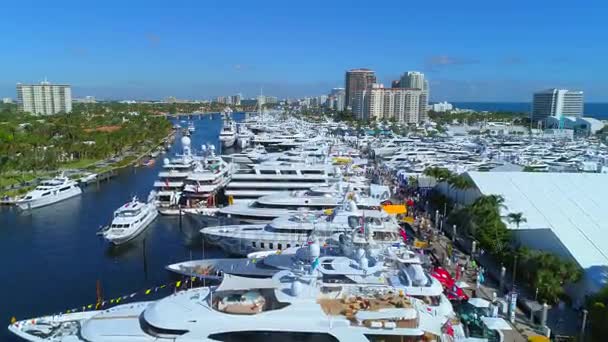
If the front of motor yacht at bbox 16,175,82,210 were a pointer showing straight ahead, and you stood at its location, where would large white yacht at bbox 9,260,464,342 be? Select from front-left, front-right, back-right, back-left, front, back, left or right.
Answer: front-left

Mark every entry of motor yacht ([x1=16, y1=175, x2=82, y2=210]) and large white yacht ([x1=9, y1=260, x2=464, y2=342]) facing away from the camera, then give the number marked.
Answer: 0

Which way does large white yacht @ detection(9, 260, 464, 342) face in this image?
to the viewer's left

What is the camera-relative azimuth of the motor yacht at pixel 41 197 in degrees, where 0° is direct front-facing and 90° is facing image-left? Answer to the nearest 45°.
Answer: approximately 45°

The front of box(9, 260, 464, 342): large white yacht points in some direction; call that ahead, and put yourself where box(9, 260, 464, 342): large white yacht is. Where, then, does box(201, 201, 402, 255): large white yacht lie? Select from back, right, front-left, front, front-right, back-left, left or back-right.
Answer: right

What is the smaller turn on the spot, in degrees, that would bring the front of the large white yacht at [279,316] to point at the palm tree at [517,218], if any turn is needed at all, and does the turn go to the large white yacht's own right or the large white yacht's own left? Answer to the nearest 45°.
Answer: approximately 135° to the large white yacht's own right

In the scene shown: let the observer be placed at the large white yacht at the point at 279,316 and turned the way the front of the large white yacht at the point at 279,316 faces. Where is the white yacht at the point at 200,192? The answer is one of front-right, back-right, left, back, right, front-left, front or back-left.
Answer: right

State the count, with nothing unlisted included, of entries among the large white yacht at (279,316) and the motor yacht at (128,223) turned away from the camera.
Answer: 0

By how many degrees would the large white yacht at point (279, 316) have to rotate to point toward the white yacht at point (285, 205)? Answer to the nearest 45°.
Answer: approximately 90° to its right

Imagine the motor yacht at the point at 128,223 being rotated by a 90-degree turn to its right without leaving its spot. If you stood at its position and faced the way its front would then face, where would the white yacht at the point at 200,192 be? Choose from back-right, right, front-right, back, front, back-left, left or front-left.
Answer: right

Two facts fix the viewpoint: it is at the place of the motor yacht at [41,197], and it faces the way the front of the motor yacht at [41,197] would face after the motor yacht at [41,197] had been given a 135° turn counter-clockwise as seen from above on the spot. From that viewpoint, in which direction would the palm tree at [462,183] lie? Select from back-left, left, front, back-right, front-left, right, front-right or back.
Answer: front-right
